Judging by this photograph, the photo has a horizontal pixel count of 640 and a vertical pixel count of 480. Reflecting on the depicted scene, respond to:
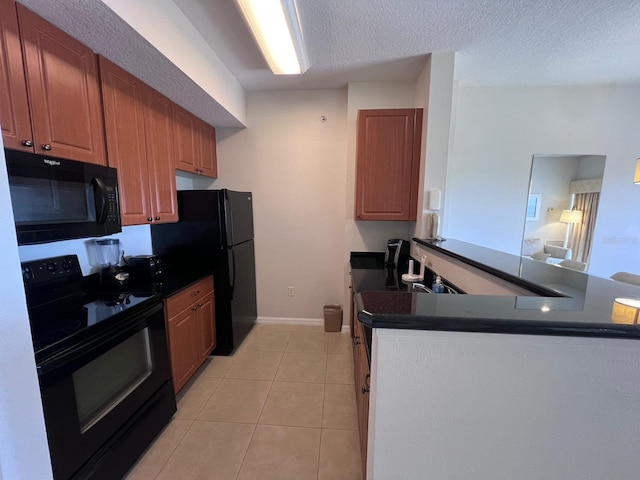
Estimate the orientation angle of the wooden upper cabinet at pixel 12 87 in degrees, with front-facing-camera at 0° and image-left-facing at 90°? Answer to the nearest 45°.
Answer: approximately 315°

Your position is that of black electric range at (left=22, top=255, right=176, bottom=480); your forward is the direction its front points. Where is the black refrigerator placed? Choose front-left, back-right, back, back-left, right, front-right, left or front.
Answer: left

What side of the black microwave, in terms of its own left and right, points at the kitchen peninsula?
front

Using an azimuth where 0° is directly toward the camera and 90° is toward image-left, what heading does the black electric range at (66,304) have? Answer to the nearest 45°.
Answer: approximately 315°

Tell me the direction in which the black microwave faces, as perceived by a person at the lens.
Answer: facing the viewer and to the right of the viewer

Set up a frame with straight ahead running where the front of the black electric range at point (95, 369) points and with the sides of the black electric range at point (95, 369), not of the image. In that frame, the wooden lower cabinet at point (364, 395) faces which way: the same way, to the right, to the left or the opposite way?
the opposite way

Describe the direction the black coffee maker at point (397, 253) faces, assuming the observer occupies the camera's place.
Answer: facing the viewer and to the left of the viewer

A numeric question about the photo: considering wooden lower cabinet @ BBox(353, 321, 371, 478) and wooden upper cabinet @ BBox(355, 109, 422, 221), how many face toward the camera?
1
